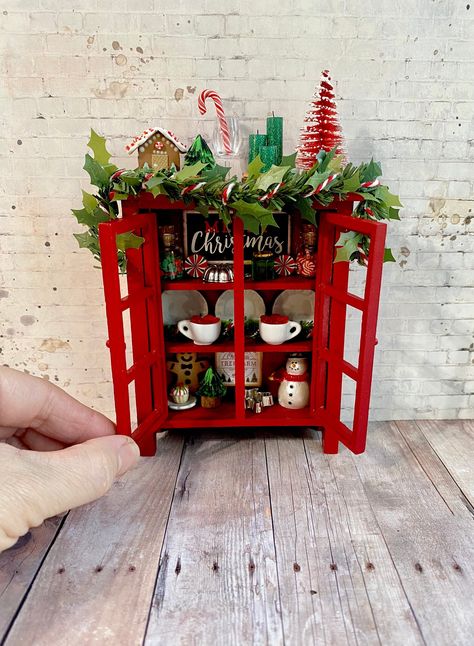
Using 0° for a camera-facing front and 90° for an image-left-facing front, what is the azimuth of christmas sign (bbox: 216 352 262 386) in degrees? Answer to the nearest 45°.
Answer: approximately 0°

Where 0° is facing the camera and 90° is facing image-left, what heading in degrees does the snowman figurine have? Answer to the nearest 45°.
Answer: approximately 0°
